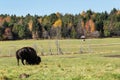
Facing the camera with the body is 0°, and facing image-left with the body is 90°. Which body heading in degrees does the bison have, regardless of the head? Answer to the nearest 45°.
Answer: approximately 270°
